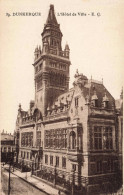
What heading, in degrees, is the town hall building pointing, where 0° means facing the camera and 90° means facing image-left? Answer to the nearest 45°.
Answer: approximately 45°
